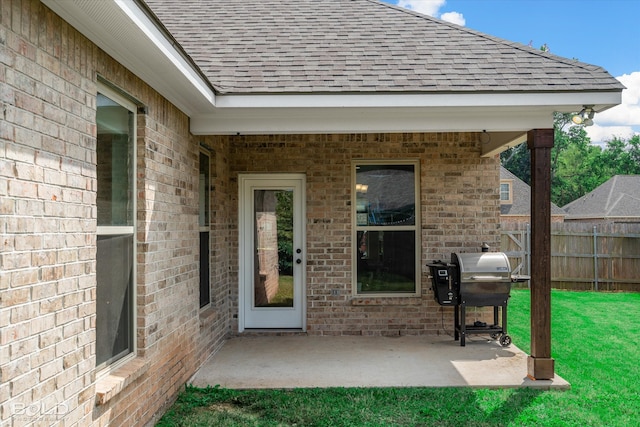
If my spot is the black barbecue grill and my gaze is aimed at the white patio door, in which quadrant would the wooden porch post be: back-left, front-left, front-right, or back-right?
back-left

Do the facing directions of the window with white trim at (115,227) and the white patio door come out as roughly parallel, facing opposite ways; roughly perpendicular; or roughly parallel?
roughly perpendicular

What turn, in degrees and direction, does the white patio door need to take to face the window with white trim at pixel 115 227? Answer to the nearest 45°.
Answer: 0° — it already faces it

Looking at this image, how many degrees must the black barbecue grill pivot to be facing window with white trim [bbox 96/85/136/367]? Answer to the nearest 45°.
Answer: approximately 45° to its right

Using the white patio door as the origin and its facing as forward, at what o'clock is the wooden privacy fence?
The wooden privacy fence is roughly at 8 o'clock from the white patio door.

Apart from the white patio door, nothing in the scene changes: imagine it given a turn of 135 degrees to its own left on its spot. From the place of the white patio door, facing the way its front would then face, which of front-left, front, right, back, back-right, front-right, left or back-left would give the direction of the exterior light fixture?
right

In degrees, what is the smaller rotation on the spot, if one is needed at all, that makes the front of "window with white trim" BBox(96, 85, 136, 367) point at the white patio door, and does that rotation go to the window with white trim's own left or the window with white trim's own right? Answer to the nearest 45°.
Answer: approximately 45° to the window with white trim's own left

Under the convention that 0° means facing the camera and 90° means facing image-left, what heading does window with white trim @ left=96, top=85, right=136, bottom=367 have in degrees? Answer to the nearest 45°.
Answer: approximately 270°

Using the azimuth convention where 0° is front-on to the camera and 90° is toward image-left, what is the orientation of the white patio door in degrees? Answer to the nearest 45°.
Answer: approximately 0°

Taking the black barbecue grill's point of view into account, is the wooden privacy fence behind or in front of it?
behind

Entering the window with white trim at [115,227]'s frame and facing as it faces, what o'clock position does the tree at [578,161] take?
The tree is roughly at 11 o'clock from the window with white trim.

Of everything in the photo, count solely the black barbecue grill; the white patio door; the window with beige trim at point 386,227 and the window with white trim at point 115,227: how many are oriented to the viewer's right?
1
